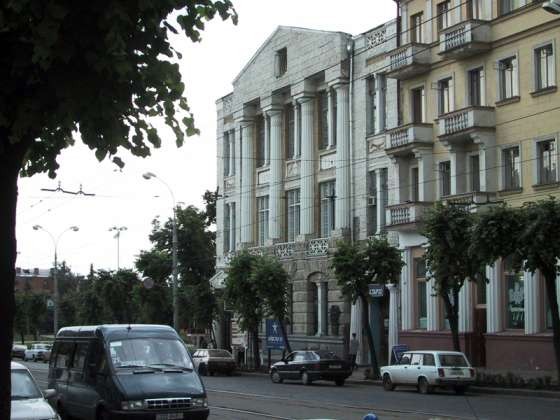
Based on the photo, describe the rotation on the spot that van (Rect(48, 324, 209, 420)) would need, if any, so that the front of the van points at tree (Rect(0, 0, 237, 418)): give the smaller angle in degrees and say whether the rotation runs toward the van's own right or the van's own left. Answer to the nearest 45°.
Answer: approximately 45° to the van's own right

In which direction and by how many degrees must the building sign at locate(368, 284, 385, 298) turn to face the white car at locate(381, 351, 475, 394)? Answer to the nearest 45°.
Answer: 0° — it already faces it

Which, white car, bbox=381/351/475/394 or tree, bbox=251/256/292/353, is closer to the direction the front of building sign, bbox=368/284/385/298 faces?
the white car

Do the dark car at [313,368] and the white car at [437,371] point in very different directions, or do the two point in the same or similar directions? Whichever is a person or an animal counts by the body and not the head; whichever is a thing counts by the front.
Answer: same or similar directions

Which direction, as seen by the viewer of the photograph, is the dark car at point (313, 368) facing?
facing away from the viewer and to the left of the viewer

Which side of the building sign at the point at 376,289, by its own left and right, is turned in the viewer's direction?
front

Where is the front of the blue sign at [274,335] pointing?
toward the camera

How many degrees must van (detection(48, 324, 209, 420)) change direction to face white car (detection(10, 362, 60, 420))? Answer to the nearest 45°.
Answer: approximately 90° to its right

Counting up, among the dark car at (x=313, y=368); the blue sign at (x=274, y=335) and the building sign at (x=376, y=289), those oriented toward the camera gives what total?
2

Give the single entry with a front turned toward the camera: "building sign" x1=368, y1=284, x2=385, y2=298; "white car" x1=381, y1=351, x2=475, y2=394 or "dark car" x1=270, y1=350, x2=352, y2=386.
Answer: the building sign

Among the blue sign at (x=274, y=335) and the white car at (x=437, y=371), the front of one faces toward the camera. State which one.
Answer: the blue sign

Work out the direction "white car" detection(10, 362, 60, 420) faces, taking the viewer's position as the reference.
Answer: facing the viewer and to the right of the viewer

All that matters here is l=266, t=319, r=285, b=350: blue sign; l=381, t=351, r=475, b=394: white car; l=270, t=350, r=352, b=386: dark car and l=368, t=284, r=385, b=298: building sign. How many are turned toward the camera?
2
